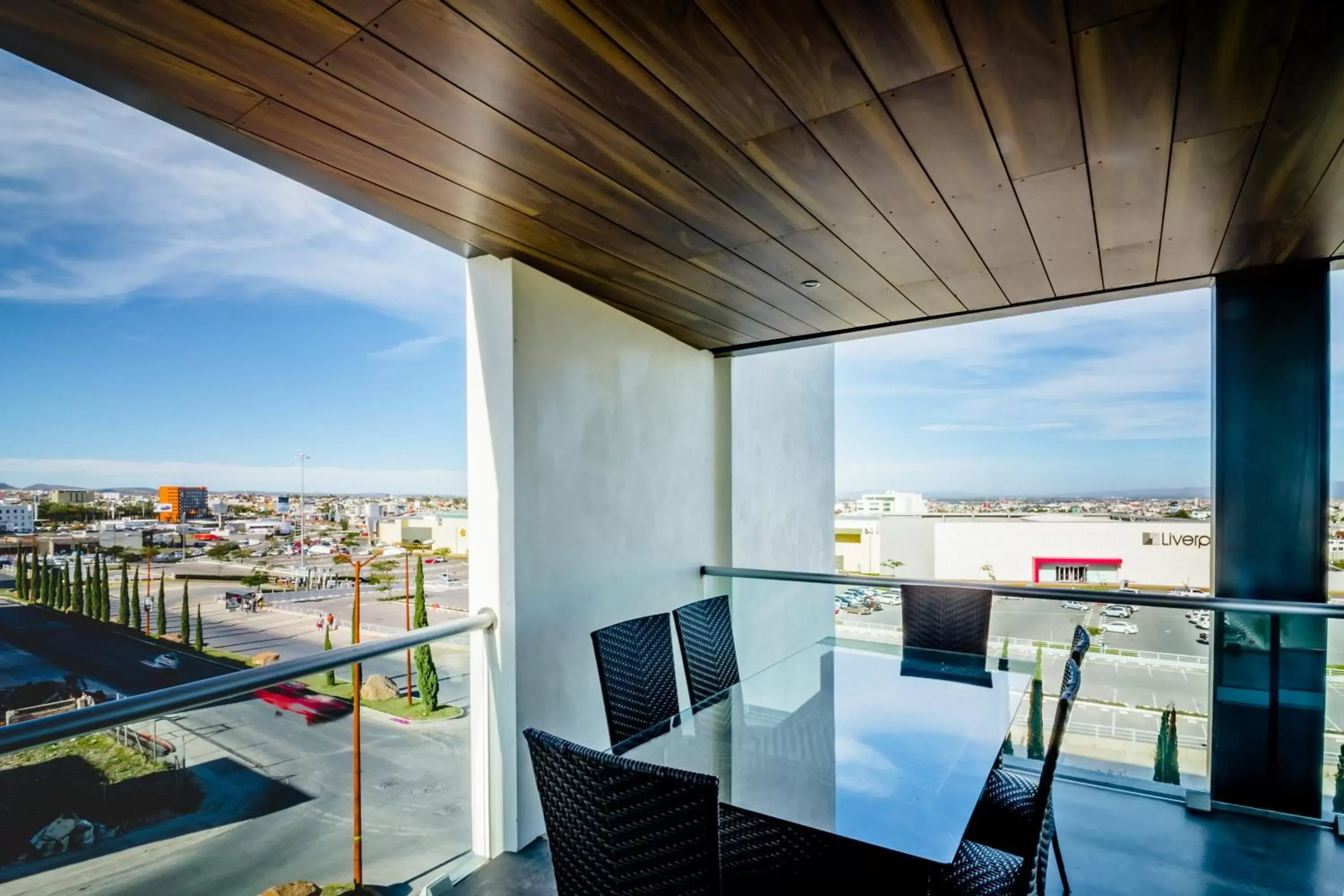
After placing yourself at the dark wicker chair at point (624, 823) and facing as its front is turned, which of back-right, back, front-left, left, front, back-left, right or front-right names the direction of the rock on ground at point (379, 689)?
left

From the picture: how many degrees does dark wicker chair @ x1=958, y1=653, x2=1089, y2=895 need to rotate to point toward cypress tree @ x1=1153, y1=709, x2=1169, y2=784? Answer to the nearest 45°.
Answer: approximately 135° to its right

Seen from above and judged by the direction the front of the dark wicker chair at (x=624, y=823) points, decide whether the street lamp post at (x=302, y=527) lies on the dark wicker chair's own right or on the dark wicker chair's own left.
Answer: on the dark wicker chair's own left

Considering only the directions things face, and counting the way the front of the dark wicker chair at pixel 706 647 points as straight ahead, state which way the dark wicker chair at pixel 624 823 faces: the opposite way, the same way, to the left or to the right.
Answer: to the left

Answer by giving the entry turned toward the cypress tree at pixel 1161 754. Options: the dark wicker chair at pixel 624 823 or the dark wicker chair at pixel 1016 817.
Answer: the dark wicker chair at pixel 624 823

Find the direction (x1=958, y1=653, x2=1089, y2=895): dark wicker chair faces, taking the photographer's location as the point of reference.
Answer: facing to the left of the viewer

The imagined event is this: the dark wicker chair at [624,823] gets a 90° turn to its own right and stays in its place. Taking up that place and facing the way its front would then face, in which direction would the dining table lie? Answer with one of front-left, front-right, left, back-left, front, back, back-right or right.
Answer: left

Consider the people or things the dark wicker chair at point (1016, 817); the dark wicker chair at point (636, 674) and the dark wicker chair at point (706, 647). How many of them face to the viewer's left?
1

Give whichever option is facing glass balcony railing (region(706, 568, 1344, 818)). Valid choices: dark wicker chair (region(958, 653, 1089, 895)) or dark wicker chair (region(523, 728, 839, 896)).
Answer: dark wicker chair (region(523, 728, 839, 896))

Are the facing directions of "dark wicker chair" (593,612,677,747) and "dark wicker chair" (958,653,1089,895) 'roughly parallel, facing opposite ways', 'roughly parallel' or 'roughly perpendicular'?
roughly parallel, facing opposite ways

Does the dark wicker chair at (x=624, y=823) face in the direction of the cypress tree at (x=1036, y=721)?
yes

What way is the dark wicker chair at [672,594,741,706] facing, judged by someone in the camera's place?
facing the viewer and to the right of the viewer

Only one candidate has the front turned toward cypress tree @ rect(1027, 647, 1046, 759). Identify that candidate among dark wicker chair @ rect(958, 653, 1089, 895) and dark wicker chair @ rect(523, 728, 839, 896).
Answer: dark wicker chair @ rect(523, 728, 839, 896)

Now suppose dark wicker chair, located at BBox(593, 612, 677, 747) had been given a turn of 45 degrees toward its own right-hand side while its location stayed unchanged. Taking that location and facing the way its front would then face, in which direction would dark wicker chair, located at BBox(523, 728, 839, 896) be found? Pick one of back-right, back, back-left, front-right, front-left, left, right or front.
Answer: front

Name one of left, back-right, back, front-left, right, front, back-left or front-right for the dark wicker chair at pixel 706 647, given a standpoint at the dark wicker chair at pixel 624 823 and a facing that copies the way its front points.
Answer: front-left

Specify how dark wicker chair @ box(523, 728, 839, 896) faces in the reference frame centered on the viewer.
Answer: facing away from the viewer and to the right of the viewer

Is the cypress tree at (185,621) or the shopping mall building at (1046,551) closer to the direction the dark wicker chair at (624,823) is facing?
the shopping mall building
